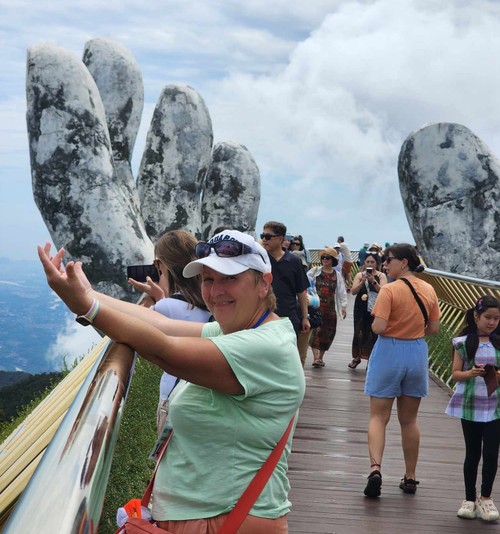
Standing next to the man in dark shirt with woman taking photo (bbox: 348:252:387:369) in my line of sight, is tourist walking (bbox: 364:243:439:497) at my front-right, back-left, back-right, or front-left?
back-right

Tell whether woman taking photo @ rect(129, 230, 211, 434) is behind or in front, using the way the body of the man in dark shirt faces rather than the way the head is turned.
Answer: in front

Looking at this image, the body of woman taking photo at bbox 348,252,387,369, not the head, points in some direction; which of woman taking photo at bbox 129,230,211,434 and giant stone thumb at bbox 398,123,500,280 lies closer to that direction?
the woman taking photo

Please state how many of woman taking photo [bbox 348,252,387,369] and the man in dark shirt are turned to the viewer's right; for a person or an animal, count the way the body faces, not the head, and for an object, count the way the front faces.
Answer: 0

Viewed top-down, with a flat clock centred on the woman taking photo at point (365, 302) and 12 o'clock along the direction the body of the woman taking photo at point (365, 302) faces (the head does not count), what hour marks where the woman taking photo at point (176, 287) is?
the woman taking photo at point (176, 287) is roughly at 12 o'clock from the woman taking photo at point (365, 302).

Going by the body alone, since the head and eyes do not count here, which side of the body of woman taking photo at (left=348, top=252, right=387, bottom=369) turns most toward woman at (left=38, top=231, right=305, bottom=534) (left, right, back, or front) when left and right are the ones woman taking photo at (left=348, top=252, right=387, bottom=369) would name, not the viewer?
front

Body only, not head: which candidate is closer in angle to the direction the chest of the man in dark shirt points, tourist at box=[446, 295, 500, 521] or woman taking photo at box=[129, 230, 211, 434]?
the woman taking photo

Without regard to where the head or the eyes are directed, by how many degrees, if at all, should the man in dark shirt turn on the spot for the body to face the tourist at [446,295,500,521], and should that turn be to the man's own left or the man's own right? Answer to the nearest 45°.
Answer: approximately 90° to the man's own left

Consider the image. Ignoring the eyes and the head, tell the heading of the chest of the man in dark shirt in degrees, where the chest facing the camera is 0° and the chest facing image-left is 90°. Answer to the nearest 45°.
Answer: approximately 45°

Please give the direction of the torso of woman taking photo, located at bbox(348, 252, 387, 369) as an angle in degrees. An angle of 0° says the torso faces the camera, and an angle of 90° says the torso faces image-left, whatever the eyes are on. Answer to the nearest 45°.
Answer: approximately 0°

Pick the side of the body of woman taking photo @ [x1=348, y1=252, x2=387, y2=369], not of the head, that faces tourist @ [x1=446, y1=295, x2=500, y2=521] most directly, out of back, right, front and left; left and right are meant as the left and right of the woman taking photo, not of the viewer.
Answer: front

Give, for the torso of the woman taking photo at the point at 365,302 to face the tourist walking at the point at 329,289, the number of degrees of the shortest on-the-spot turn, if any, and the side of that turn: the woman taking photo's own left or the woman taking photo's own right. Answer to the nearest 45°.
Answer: approximately 135° to the woman taking photo's own right

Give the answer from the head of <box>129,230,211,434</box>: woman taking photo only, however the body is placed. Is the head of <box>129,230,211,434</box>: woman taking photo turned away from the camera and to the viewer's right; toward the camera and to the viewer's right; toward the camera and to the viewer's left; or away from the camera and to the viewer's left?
away from the camera and to the viewer's left

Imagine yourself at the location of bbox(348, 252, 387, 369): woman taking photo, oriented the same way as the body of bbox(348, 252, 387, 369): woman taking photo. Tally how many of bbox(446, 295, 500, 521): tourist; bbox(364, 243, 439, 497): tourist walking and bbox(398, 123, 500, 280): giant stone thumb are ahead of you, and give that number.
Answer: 2

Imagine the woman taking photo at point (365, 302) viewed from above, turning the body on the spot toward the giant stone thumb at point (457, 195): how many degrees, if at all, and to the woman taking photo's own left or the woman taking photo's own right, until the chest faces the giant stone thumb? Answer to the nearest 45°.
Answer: approximately 180°
